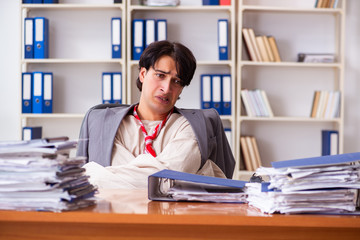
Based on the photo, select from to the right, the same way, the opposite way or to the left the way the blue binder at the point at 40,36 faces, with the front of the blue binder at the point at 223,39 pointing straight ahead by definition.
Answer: the same way

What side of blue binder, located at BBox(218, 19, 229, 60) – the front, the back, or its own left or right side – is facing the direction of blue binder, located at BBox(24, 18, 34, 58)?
right

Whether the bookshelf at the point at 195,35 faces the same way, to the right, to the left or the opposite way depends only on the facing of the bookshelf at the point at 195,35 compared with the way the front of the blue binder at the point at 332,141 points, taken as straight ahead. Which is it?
the same way

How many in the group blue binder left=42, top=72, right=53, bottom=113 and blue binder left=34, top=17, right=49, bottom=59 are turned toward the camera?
2

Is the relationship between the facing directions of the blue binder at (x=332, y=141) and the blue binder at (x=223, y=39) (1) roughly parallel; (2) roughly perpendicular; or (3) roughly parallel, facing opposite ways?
roughly parallel

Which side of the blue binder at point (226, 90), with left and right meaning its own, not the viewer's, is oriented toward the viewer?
front

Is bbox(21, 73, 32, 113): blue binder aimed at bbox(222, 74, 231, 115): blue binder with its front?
no

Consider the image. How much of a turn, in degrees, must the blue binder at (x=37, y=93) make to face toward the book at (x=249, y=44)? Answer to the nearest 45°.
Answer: approximately 90° to its left

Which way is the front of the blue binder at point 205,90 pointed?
toward the camera

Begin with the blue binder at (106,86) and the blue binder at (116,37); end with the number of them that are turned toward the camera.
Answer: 2

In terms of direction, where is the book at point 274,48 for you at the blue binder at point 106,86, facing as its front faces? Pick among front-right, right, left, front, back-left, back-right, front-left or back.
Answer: left

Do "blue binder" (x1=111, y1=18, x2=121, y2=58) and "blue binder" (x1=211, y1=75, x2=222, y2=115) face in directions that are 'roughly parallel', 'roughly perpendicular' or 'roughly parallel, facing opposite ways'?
roughly parallel

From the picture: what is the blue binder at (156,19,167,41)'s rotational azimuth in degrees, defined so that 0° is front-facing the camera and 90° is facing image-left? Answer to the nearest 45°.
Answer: approximately 0°

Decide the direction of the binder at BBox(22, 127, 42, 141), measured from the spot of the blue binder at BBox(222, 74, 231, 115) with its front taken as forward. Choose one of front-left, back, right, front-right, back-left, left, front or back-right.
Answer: right

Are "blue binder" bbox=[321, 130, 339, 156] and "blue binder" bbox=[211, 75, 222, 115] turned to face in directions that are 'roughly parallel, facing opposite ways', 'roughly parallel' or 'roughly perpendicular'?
roughly parallel

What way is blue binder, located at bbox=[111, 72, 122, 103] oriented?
toward the camera

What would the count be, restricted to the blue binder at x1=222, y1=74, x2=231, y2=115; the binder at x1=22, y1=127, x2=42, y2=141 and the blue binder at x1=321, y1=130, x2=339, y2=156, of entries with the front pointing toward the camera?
3

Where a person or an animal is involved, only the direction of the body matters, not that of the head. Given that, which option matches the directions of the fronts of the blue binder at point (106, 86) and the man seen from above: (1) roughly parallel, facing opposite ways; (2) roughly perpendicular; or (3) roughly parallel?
roughly parallel

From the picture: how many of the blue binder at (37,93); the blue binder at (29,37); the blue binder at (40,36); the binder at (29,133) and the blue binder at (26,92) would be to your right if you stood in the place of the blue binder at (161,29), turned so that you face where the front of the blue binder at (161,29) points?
5

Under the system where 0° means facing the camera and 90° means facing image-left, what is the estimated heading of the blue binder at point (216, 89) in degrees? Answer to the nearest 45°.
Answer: approximately 0°
